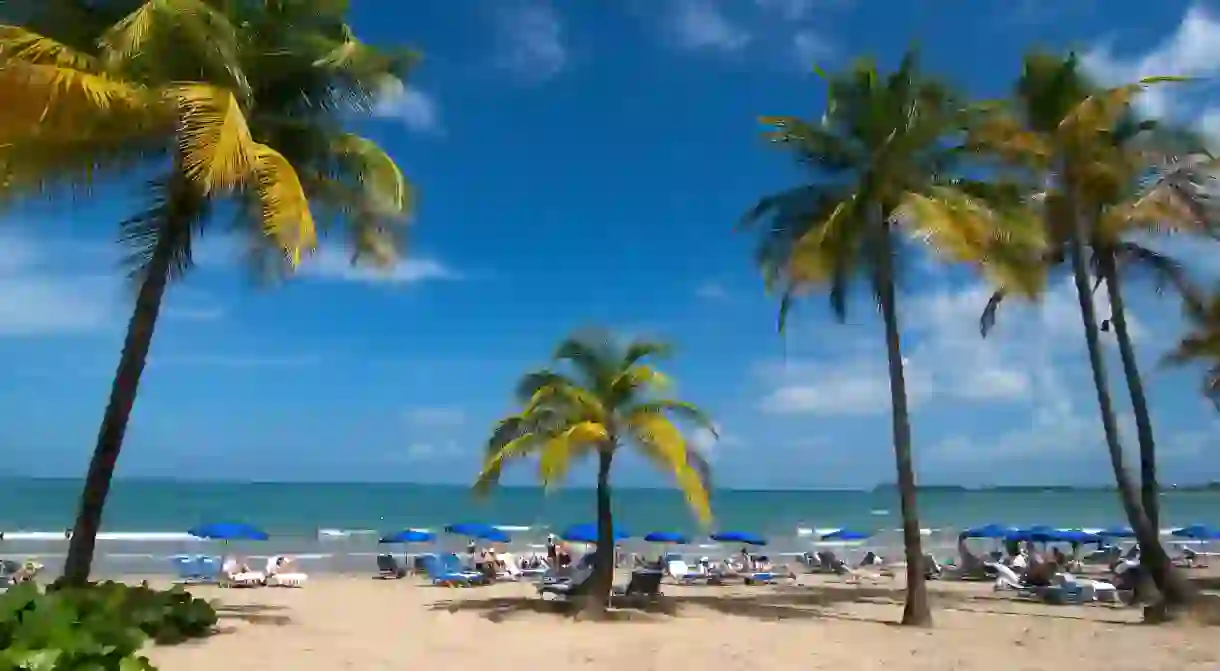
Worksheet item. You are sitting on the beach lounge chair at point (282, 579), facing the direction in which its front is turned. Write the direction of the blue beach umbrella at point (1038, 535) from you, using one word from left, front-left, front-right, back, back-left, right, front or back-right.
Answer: front

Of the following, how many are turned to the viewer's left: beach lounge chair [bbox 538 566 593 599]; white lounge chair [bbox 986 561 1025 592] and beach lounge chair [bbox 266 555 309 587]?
1

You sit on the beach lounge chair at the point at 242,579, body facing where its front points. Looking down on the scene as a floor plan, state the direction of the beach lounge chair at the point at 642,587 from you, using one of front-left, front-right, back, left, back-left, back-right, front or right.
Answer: front-right

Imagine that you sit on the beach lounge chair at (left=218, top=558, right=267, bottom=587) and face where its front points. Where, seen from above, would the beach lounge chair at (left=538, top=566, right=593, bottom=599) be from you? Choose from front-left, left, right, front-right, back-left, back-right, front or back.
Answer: front-right

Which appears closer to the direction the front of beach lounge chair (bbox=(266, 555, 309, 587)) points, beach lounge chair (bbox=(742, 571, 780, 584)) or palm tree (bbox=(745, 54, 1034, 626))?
the beach lounge chair

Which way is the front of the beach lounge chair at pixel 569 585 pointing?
to the viewer's left

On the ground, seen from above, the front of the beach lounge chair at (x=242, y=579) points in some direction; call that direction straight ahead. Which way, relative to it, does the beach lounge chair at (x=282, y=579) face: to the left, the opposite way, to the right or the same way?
the same way

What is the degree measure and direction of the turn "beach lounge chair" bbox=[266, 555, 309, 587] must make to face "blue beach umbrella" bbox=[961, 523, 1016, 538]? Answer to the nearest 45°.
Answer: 0° — it already faces it

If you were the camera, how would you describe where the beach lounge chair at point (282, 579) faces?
facing to the right of the viewer

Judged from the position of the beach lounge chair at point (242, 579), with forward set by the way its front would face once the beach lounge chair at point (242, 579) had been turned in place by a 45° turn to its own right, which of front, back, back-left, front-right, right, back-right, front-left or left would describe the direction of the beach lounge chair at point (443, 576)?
front-left

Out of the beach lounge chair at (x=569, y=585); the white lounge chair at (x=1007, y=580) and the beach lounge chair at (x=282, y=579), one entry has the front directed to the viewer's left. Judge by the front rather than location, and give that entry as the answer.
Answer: the beach lounge chair at (x=569, y=585)
